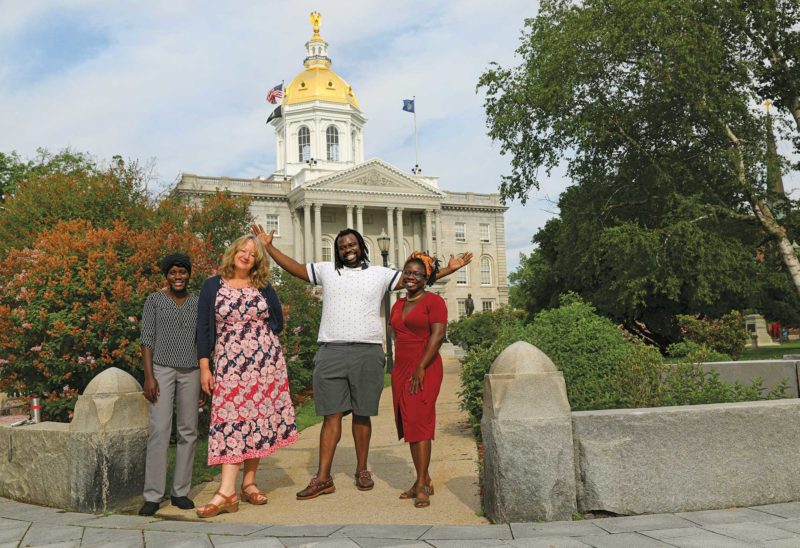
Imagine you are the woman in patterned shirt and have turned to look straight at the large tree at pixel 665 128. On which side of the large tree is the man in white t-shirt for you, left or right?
right

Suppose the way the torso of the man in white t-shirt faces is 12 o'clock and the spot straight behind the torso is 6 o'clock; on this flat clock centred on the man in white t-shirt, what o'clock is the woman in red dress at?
The woman in red dress is roughly at 10 o'clock from the man in white t-shirt.

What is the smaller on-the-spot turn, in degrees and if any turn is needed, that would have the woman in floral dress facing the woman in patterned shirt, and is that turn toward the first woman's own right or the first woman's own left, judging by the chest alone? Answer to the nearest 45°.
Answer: approximately 135° to the first woman's own right

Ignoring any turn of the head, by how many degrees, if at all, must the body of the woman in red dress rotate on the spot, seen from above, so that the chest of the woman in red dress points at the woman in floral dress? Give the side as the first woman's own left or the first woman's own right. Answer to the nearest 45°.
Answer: approximately 45° to the first woman's own right

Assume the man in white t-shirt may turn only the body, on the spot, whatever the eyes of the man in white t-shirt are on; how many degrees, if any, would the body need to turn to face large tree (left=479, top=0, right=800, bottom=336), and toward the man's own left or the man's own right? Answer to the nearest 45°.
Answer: approximately 135° to the man's own left

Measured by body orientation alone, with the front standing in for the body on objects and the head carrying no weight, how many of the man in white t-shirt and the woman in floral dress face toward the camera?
2

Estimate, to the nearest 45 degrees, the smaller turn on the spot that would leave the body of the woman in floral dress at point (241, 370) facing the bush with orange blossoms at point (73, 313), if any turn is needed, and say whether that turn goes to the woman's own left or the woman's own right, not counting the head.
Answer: approximately 135° to the woman's own right

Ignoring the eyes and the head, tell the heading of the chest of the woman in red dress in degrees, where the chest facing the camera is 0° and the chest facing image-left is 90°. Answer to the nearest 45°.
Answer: approximately 45°

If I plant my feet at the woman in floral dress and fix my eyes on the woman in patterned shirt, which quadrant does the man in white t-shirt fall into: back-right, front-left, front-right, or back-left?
back-right
